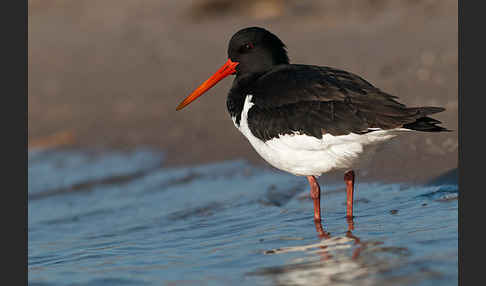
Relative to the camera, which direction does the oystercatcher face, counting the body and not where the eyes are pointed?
to the viewer's left
